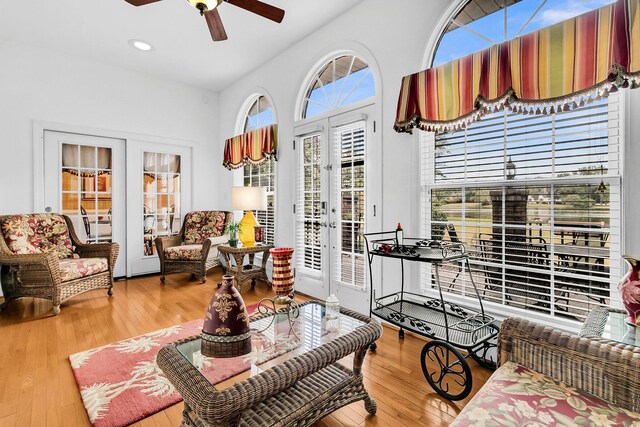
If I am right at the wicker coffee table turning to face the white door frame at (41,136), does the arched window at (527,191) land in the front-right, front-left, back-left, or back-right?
back-right

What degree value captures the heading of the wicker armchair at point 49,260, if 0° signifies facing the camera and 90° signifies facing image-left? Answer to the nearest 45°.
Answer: approximately 315°

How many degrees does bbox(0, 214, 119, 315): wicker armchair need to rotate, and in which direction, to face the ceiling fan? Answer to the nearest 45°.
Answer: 0° — it already faces it

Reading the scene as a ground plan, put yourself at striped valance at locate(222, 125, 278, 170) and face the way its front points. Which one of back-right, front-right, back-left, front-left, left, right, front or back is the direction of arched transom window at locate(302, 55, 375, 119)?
left

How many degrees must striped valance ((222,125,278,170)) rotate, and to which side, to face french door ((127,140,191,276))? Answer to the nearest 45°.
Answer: approximately 90° to its right

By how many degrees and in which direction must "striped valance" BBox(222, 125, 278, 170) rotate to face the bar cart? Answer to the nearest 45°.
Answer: approximately 90° to its left

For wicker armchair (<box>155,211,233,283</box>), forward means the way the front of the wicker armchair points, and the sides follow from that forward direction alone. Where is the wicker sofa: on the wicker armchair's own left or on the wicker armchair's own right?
on the wicker armchair's own left

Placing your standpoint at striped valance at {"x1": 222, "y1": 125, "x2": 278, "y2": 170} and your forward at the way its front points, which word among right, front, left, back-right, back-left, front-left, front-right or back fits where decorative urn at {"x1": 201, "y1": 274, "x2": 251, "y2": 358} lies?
front-left

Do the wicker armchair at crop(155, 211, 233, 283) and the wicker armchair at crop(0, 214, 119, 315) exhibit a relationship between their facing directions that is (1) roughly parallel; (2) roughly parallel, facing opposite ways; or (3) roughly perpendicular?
roughly perpendicular

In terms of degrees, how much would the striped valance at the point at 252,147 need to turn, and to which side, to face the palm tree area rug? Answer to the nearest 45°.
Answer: approximately 45° to its left

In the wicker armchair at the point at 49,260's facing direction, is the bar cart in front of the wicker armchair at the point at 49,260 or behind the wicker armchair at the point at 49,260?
in front

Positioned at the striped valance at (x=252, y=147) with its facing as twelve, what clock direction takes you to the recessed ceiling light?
The recessed ceiling light is roughly at 1 o'clock from the striped valance.
